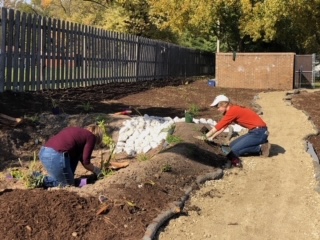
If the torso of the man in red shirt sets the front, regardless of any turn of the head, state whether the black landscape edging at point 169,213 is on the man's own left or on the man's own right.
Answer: on the man's own left

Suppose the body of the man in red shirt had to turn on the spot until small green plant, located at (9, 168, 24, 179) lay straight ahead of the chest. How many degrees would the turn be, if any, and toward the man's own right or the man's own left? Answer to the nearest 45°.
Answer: approximately 45° to the man's own left

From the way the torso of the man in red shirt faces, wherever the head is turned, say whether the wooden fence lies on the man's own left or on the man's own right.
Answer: on the man's own right

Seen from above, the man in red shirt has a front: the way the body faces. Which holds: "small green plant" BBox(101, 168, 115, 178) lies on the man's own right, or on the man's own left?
on the man's own left

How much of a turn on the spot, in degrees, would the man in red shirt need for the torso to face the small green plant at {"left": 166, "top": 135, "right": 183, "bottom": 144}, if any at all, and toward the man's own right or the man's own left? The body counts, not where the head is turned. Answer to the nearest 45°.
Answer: approximately 45° to the man's own left

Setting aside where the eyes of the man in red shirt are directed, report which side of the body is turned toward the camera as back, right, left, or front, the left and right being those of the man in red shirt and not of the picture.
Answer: left

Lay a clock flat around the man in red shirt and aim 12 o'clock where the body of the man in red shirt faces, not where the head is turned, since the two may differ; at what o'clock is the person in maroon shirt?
The person in maroon shirt is roughly at 10 o'clock from the man in red shirt.
